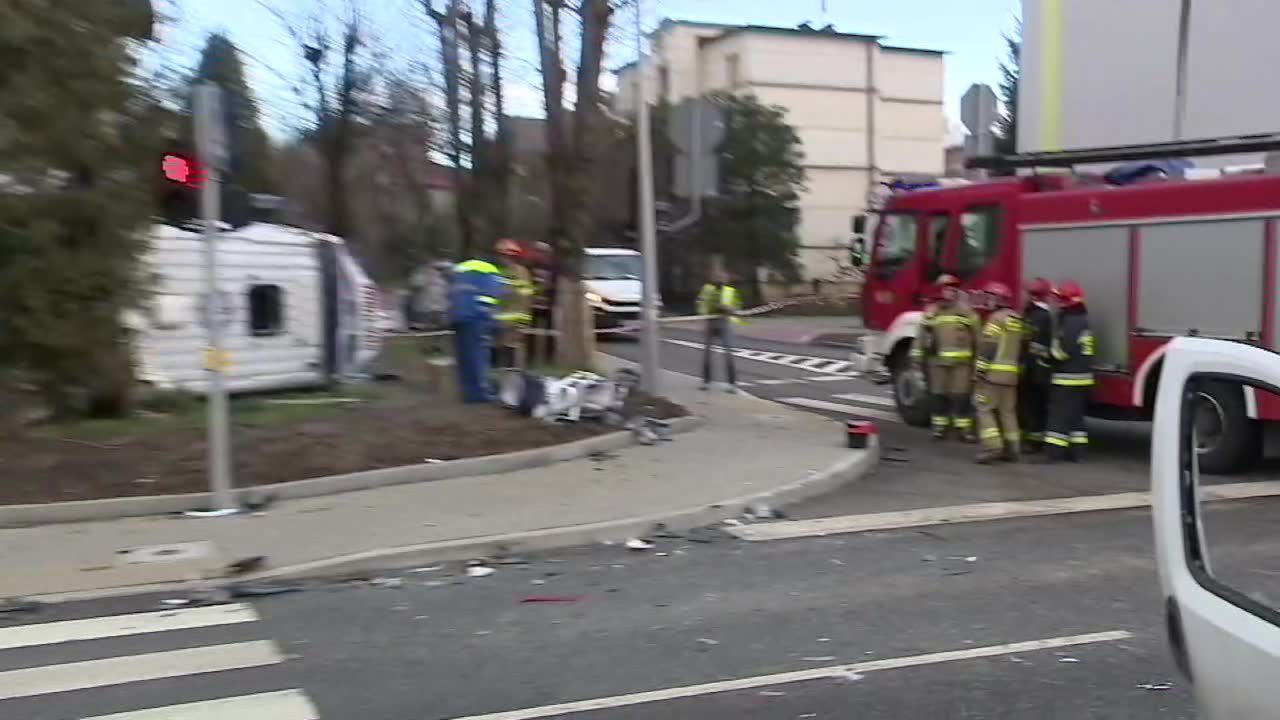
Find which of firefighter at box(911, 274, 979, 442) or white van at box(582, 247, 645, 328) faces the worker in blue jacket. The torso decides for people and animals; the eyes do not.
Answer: the white van

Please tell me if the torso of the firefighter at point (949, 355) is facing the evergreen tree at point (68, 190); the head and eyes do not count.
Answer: no

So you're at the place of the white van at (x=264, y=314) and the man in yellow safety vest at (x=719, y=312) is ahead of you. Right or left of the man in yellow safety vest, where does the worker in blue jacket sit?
right

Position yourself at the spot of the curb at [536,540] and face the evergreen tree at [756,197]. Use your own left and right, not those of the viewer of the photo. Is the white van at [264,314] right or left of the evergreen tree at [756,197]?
left

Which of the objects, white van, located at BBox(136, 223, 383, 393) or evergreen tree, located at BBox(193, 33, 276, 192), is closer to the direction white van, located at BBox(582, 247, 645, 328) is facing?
the white van

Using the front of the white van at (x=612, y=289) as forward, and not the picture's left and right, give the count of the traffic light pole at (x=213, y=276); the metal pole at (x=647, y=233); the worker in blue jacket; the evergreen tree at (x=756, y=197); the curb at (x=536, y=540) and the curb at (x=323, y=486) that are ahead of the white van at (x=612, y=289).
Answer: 5

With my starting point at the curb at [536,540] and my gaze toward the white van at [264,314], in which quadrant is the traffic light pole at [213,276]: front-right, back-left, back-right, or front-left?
front-left

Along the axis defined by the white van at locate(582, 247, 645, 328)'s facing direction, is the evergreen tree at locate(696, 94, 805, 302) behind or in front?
behind
